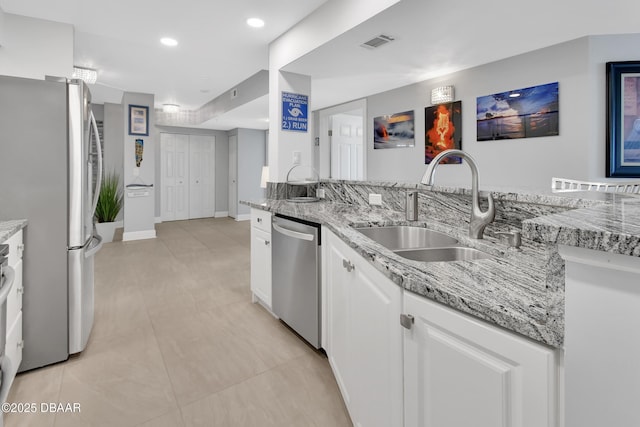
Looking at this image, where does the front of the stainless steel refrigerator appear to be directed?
to the viewer's right

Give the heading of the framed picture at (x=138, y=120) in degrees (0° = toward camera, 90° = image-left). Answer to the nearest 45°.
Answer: approximately 0°

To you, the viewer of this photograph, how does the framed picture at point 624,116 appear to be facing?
facing the viewer

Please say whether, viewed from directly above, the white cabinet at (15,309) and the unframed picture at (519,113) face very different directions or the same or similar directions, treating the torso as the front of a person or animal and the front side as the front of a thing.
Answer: very different directions

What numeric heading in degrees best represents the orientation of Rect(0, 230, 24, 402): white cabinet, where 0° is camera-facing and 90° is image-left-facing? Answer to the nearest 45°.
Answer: approximately 270°

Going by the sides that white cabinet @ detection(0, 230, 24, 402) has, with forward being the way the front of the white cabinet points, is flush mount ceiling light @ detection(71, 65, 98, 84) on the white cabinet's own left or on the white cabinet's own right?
on the white cabinet's own left

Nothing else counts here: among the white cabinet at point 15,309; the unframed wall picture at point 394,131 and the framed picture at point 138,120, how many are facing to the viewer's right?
1
